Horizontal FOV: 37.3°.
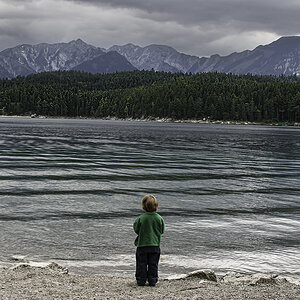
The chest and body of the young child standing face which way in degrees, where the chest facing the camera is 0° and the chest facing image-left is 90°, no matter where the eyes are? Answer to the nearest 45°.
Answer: approximately 180°

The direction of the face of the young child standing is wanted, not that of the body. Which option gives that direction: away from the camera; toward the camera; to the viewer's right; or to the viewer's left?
away from the camera
